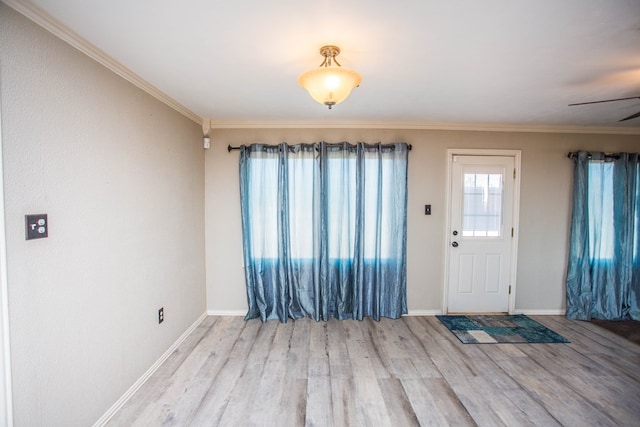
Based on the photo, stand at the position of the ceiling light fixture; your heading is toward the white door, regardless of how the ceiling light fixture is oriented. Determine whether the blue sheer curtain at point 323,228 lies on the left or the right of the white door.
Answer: left

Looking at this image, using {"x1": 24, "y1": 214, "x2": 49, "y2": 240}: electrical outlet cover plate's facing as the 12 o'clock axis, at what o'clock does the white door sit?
The white door is roughly at 11 o'clock from the electrical outlet cover plate.

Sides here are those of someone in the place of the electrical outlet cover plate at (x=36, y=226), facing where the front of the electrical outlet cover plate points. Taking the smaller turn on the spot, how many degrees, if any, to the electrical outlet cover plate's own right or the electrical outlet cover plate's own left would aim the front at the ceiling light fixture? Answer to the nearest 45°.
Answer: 0° — it already faces it

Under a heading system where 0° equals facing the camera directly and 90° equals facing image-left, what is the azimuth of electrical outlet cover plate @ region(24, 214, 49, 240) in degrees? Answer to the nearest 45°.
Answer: approximately 315°
